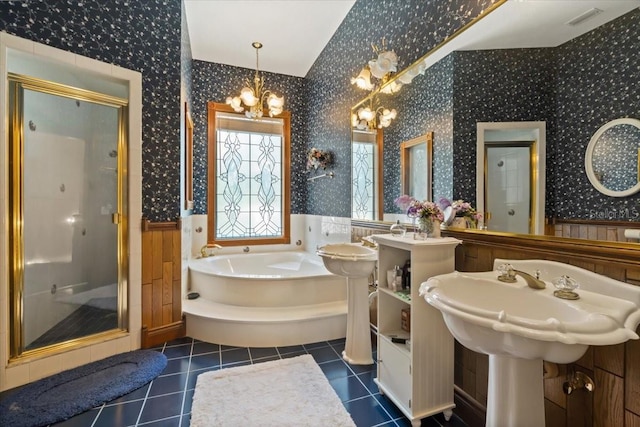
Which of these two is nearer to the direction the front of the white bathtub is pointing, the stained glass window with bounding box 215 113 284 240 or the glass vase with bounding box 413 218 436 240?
the glass vase

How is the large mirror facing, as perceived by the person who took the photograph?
facing the viewer and to the left of the viewer

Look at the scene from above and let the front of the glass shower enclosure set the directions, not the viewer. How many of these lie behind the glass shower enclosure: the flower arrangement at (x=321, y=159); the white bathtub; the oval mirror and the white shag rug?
0

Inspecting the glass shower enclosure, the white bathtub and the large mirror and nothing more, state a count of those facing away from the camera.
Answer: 0

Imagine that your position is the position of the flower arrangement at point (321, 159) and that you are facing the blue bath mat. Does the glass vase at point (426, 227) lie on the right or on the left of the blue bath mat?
left

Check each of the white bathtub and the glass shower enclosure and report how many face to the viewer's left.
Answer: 0

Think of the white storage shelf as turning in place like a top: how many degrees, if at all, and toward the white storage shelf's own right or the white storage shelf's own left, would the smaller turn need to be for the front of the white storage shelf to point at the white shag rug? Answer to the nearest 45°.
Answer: approximately 45° to the white storage shelf's own right

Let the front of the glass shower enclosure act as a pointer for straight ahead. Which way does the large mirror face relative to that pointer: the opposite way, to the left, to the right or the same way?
to the right

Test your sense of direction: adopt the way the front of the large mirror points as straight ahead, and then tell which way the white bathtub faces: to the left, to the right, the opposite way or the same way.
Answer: to the left

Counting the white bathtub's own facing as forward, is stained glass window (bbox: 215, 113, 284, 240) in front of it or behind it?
behind

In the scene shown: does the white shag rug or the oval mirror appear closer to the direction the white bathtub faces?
the white shag rug

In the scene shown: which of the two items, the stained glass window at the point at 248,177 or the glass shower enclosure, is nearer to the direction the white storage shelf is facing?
the glass shower enclosure

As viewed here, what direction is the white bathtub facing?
toward the camera

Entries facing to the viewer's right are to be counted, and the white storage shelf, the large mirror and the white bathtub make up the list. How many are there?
0

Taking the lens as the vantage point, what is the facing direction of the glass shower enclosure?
facing the viewer and to the right of the viewer
